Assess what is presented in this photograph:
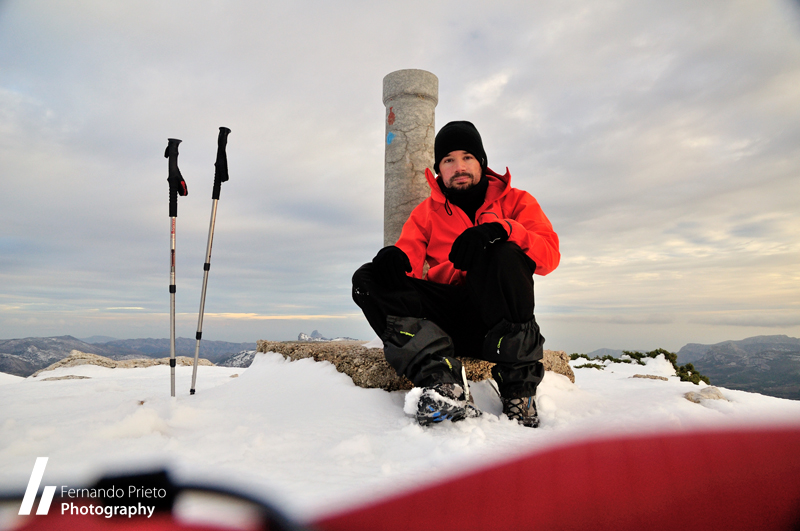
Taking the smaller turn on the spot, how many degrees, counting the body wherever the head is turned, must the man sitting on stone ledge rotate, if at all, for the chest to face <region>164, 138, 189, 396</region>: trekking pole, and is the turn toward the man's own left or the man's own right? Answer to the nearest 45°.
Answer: approximately 90° to the man's own right

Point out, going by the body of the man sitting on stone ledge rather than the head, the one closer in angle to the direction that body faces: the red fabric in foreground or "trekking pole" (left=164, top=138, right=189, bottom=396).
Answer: the red fabric in foreground

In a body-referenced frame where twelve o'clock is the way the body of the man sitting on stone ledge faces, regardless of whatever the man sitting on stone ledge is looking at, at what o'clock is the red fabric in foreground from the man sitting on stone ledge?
The red fabric in foreground is roughly at 11 o'clock from the man sitting on stone ledge.

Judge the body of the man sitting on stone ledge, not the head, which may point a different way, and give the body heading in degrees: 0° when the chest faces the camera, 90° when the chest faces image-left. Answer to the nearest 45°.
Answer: approximately 0°

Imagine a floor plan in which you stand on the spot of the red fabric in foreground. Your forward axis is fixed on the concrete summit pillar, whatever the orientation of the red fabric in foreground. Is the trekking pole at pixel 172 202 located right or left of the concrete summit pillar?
left

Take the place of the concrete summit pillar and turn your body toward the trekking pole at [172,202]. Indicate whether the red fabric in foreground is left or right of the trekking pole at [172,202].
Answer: left
